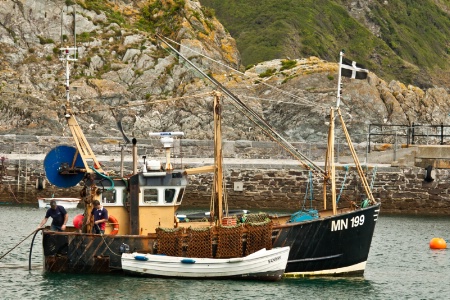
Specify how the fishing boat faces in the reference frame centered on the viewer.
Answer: facing to the right of the viewer

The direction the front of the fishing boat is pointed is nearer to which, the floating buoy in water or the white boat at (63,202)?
the floating buoy in water

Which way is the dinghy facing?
to the viewer's right
